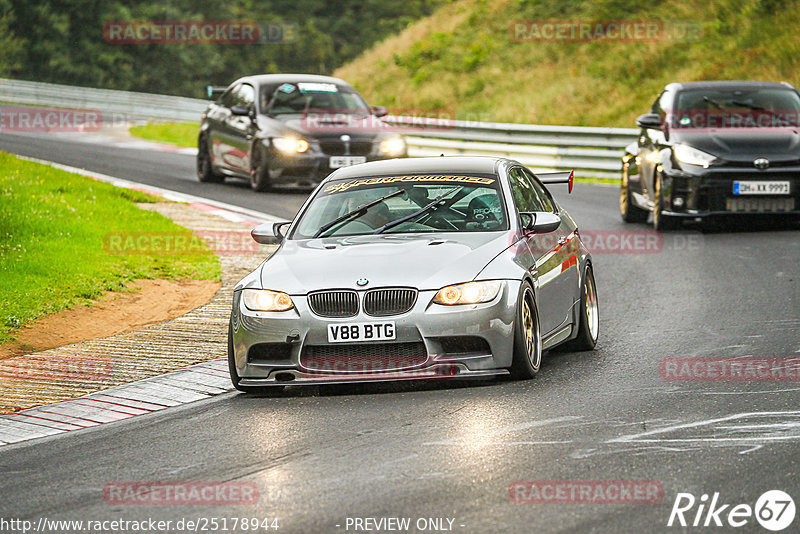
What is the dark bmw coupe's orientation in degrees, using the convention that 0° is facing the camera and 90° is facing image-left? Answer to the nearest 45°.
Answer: approximately 315°

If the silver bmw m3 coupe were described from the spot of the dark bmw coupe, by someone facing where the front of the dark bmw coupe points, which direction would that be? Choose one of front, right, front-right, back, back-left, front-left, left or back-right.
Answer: front-right
